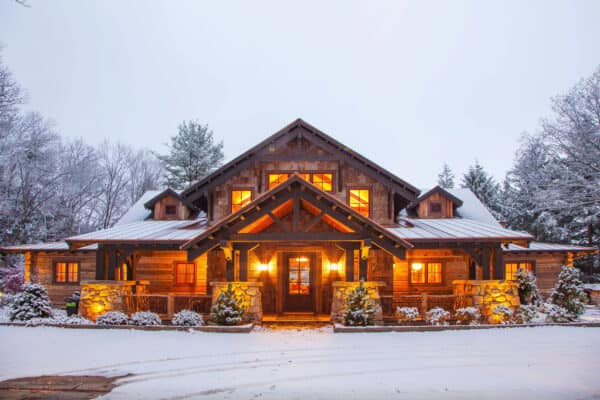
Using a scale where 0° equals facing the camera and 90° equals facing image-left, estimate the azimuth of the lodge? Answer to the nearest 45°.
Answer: approximately 0°

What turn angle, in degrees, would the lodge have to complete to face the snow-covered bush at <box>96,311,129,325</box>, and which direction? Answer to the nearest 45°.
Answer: approximately 45° to its right

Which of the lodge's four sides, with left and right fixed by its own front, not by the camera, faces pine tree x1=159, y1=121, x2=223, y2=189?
back

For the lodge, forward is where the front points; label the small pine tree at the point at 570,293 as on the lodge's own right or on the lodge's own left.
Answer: on the lodge's own left

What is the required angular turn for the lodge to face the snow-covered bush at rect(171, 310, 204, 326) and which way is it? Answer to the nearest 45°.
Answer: approximately 45° to its right

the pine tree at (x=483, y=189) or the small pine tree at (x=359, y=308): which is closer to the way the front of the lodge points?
the small pine tree
